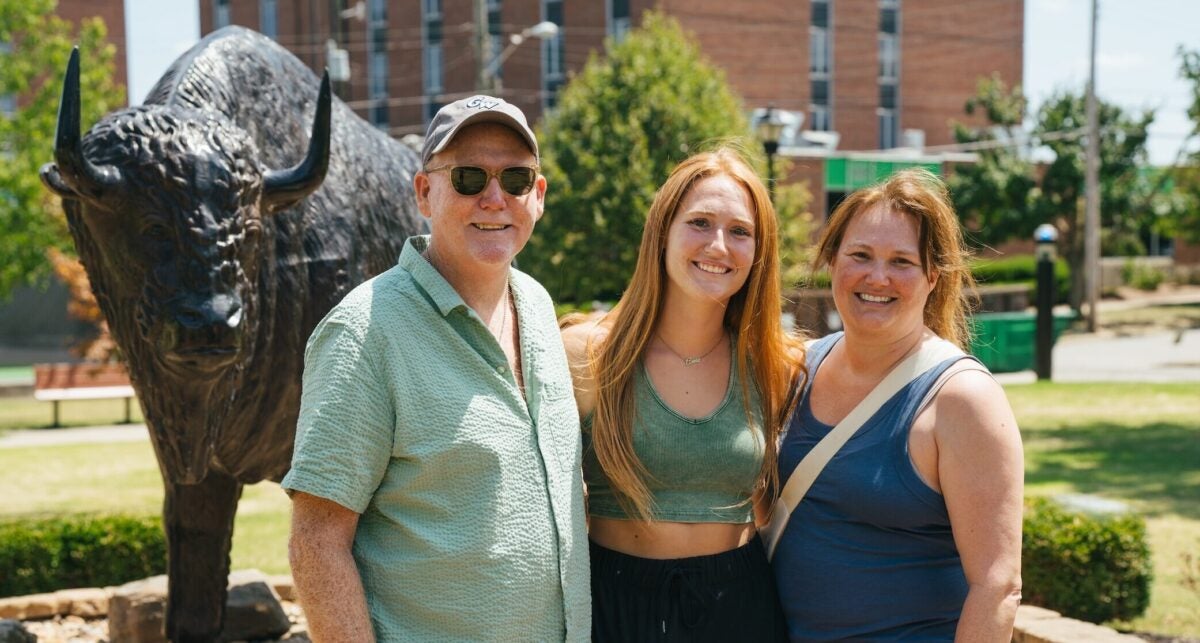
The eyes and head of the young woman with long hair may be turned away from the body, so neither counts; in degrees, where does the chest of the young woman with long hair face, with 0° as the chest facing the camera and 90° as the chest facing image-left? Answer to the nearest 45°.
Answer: approximately 0°

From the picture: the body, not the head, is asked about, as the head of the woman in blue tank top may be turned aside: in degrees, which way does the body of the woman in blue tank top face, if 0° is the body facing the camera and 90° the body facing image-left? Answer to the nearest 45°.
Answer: approximately 45°

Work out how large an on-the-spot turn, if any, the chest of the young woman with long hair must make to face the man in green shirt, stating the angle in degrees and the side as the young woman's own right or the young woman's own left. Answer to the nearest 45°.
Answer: approximately 45° to the young woman's own right

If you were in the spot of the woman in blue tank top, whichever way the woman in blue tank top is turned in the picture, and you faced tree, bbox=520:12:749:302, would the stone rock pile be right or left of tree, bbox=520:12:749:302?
left

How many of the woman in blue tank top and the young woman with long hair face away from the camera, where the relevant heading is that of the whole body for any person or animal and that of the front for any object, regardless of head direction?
0

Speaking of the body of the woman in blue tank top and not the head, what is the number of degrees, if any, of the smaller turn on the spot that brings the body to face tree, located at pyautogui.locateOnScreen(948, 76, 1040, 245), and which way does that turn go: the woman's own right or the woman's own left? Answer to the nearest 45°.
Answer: approximately 135° to the woman's own right
